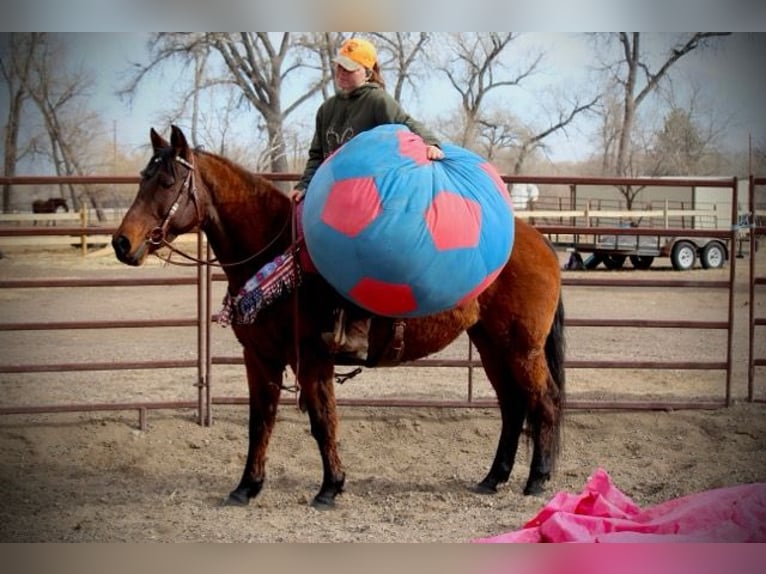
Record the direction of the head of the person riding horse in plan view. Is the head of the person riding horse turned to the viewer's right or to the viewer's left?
to the viewer's left

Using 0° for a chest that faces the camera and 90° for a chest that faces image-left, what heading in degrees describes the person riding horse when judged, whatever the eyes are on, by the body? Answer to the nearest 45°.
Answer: approximately 45°

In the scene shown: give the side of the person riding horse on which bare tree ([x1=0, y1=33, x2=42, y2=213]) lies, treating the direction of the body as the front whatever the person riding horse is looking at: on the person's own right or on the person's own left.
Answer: on the person's own right

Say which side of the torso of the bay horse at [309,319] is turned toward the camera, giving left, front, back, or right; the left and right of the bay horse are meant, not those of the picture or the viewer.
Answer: left

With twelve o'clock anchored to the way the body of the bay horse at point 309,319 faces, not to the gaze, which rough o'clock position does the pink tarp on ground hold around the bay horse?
The pink tarp on ground is roughly at 7 o'clock from the bay horse.
